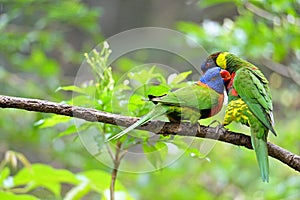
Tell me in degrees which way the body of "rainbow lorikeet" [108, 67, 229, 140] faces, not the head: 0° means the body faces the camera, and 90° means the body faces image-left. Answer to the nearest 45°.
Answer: approximately 270°

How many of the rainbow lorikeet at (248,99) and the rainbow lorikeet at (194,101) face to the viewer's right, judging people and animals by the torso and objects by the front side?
1

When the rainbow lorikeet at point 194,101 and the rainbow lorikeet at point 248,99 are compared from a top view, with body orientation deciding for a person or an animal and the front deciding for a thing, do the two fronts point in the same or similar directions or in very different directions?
very different directions
